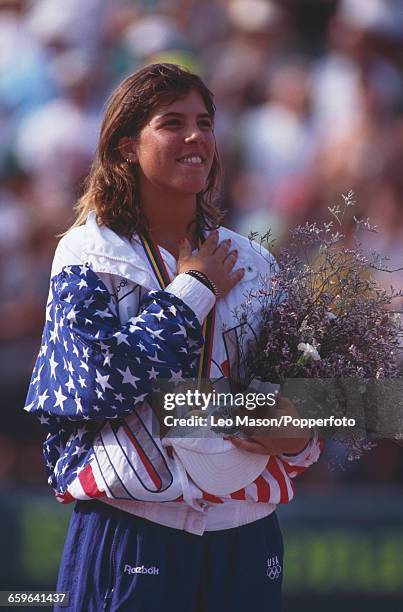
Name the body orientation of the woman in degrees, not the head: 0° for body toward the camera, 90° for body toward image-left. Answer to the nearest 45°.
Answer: approximately 315°

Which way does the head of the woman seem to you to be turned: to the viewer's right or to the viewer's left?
to the viewer's right
